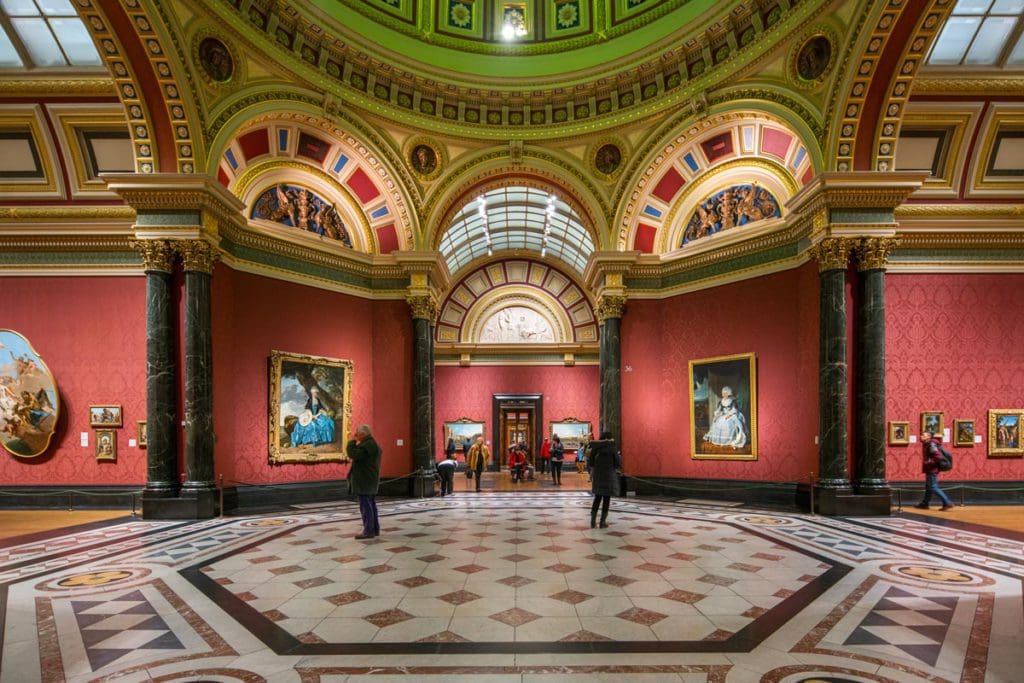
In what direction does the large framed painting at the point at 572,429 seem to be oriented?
toward the camera

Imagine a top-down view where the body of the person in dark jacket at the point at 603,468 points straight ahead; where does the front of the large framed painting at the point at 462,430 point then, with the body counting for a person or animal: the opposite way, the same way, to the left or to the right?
the opposite way

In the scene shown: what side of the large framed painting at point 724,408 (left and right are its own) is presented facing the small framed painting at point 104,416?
front

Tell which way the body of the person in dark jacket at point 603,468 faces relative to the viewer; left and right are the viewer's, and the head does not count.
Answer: facing away from the viewer

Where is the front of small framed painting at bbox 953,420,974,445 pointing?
toward the camera

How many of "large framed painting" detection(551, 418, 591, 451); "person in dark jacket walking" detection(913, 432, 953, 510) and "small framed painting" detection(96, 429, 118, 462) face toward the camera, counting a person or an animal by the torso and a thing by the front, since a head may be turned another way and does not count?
2

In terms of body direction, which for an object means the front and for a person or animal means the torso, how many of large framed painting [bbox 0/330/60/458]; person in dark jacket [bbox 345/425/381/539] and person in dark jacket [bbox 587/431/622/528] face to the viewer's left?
1

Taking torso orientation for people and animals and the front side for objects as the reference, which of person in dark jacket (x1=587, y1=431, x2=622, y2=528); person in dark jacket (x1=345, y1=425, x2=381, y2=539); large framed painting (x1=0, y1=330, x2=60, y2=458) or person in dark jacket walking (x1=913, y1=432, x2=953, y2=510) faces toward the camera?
the large framed painting

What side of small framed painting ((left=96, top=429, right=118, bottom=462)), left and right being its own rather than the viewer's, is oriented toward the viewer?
front

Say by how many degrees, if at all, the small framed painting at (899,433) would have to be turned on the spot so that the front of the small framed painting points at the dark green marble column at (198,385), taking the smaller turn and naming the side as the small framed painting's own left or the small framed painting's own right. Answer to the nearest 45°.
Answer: approximately 45° to the small framed painting's own right

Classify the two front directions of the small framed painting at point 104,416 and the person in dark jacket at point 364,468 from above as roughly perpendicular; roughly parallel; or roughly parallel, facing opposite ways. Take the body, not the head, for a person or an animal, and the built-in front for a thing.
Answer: roughly perpendicular

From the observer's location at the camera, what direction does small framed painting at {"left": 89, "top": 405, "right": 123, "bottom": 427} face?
facing the viewer

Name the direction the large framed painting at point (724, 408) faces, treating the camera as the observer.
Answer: facing the viewer and to the left of the viewer
